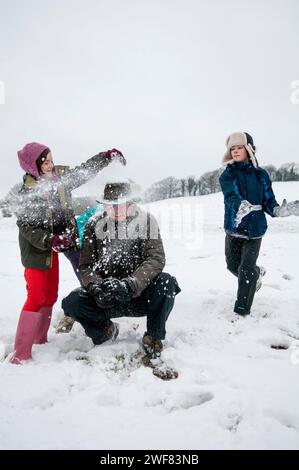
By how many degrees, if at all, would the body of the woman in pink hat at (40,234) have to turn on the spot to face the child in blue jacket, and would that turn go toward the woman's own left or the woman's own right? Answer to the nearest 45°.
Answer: approximately 45° to the woman's own left

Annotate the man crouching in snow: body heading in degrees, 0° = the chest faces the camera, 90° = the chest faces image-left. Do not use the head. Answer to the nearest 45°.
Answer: approximately 0°

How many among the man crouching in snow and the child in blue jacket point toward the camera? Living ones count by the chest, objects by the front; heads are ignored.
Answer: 2

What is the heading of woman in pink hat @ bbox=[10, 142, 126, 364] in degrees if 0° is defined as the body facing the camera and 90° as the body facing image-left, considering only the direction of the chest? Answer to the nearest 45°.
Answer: approximately 315°

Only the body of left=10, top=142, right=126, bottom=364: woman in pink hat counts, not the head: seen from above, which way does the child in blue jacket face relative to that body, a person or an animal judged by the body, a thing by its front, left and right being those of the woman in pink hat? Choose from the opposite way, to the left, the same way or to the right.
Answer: to the right

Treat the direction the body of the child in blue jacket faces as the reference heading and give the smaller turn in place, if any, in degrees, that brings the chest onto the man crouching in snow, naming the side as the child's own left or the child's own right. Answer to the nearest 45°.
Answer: approximately 45° to the child's own right

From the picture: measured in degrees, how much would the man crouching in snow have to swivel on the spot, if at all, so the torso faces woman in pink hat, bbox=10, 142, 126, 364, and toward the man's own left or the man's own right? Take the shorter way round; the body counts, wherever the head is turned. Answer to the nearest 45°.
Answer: approximately 90° to the man's own right
